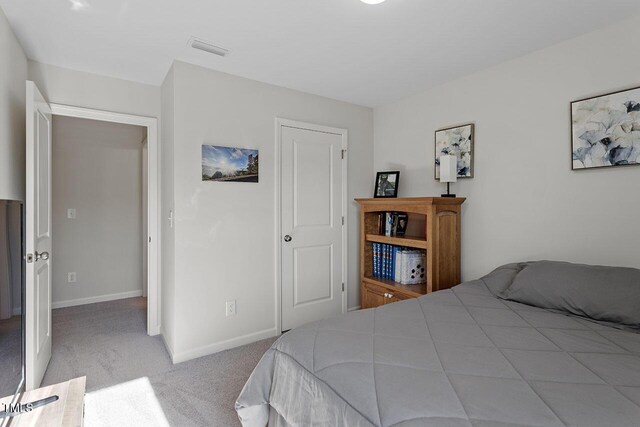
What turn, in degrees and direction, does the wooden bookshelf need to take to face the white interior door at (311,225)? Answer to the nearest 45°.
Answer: approximately 45° to its right

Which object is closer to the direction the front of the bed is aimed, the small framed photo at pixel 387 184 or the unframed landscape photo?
the unframed landscape photo

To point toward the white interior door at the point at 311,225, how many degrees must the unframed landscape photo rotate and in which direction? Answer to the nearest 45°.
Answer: approximately 45° to its left

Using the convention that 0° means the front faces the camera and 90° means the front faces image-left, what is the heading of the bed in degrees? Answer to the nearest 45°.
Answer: approximately 45°

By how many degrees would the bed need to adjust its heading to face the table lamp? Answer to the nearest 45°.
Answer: approximately 135° to its right

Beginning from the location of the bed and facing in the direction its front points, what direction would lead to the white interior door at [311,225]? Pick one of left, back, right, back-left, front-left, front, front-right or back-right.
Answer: right

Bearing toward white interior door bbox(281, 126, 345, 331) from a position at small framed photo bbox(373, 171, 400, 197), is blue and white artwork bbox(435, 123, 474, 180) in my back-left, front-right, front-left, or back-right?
back-left

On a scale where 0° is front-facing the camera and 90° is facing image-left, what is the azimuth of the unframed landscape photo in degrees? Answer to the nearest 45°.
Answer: approximately 315°

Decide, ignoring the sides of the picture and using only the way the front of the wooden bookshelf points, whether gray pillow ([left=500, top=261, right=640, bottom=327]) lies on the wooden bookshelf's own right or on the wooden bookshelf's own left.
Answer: on the wooden bookshelf's own left

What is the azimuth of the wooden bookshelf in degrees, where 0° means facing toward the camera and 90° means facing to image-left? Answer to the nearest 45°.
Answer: approximately 45°
